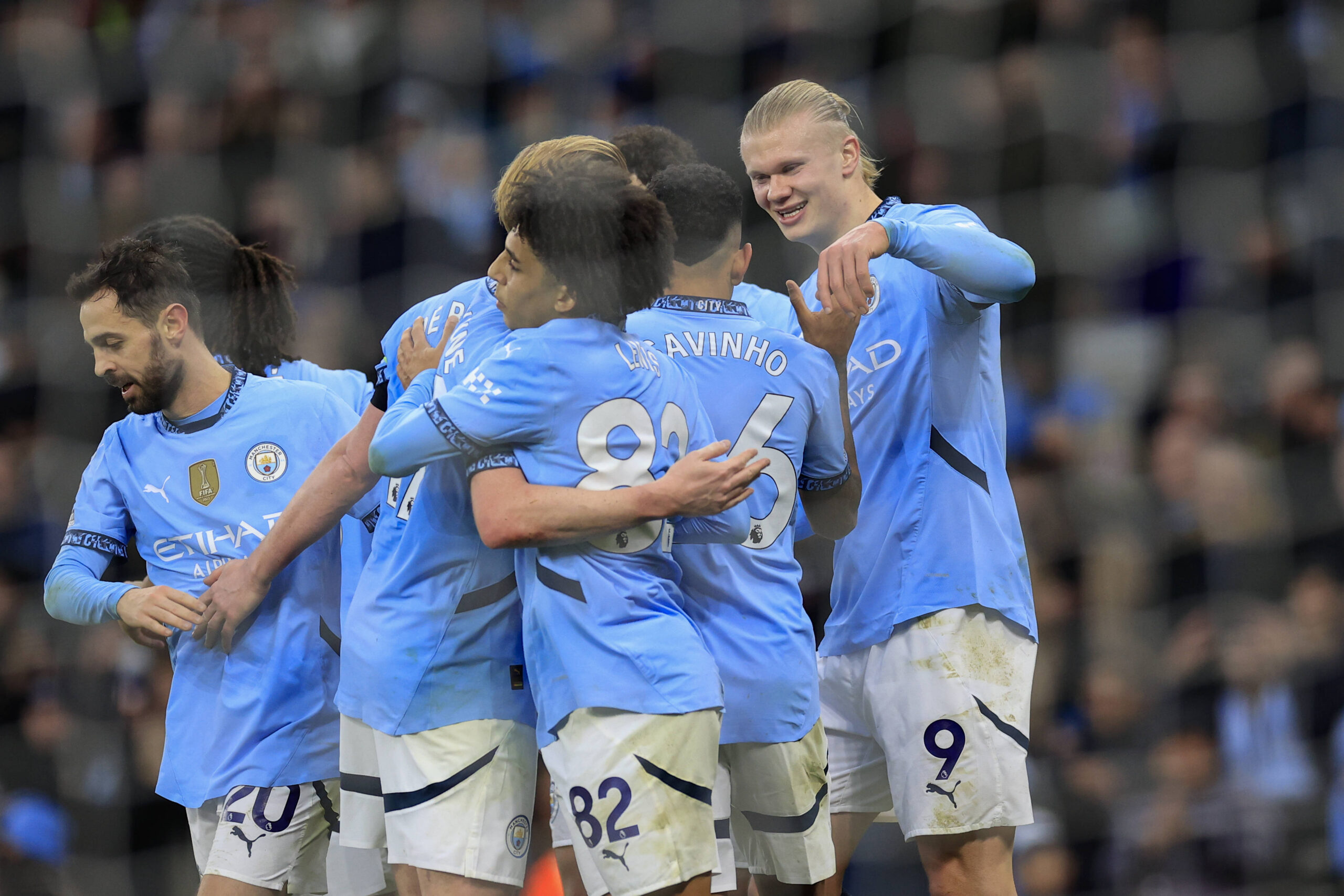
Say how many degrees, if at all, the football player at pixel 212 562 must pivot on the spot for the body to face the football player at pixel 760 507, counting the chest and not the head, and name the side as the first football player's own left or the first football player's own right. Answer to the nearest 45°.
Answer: approximately 90° to the first football player's own left

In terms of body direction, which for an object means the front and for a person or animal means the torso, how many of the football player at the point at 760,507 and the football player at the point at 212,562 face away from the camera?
1

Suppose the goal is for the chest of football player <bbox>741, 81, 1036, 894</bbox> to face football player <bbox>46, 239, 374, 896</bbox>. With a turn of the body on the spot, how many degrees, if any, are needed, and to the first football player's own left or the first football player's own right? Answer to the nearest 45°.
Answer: approximately 45° to the first football player's own right

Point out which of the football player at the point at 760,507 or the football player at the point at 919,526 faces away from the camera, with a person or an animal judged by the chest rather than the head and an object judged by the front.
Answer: the football player at the point at 760,507

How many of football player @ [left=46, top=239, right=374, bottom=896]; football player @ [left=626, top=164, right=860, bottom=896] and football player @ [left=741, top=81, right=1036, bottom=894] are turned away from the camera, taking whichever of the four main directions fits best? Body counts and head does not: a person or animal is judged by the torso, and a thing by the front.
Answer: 1

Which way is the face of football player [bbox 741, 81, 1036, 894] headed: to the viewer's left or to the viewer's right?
to the viewer's left

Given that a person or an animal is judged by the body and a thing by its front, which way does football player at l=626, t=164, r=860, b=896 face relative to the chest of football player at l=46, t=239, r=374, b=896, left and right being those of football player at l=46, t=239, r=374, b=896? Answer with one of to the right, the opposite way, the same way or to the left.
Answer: the opposite way

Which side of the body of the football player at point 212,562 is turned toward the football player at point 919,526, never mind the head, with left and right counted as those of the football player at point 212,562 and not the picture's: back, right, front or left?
left

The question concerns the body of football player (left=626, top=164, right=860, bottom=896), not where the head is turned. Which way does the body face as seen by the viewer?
away from the camera

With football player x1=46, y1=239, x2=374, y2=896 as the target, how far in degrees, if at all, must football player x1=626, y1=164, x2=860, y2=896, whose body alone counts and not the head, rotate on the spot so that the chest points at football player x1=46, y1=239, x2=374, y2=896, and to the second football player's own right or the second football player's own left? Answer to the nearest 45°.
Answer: approximately 90° to the second football player's own left

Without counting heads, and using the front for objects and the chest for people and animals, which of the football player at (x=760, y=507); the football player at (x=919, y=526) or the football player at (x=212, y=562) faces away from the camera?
the football player at (x=760, y=507)

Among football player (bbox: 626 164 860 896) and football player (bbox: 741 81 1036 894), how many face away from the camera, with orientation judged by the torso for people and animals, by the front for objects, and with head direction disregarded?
1
